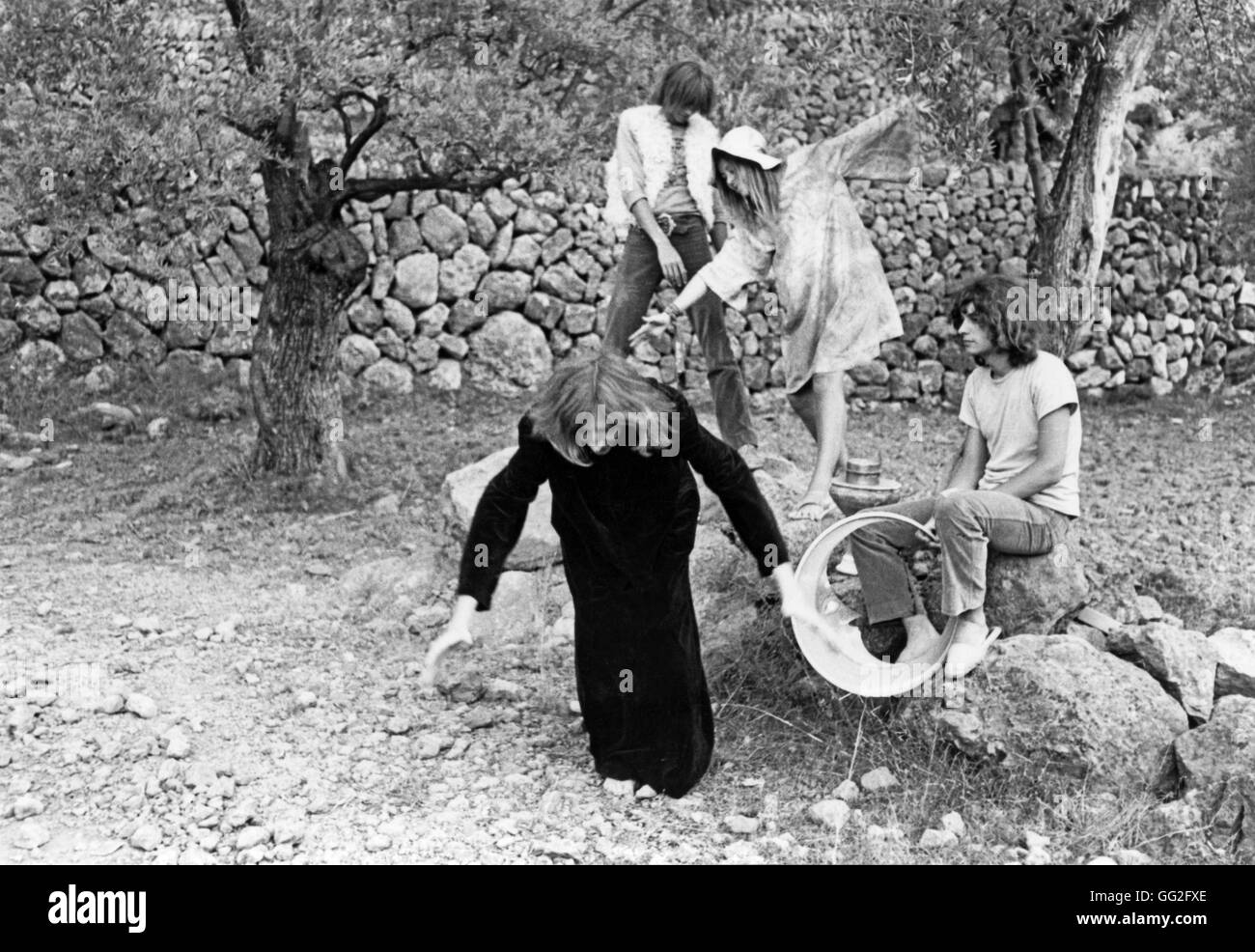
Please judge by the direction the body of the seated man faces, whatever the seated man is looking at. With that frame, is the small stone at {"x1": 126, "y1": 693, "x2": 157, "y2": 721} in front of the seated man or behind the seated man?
in front

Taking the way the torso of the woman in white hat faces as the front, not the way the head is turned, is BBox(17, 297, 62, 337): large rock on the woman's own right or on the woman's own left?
on the woman's own right

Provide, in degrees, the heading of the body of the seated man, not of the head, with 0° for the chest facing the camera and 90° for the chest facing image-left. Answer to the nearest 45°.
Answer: approximately 45°

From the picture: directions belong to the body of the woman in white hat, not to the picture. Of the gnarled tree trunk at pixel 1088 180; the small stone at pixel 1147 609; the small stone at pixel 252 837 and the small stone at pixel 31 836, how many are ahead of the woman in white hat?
2

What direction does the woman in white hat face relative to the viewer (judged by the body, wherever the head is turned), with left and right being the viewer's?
facing the viewer and to the left of the viewer

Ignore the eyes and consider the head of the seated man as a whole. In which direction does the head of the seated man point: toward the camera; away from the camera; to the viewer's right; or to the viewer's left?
to the viewer's left

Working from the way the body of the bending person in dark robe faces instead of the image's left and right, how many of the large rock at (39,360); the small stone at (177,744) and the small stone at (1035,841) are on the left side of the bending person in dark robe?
1

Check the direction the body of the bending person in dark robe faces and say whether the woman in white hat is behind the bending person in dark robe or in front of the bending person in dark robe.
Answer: behind

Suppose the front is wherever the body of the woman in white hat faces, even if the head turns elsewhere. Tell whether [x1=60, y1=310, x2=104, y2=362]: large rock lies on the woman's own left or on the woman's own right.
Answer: on the woman's own right

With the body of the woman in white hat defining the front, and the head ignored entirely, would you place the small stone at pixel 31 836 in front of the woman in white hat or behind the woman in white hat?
in front

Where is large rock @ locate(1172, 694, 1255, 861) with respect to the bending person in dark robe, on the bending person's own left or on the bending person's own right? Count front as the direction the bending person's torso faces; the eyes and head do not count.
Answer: on the bending person's own left

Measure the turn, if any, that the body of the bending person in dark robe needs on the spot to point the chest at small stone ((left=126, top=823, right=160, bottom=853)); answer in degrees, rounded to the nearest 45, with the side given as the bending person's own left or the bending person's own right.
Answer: approximately 90° to the bending person's own right

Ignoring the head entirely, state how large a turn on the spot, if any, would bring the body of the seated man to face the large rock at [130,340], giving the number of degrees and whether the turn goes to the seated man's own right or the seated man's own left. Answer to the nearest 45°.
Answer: approximately 90° to the seated man's own right
